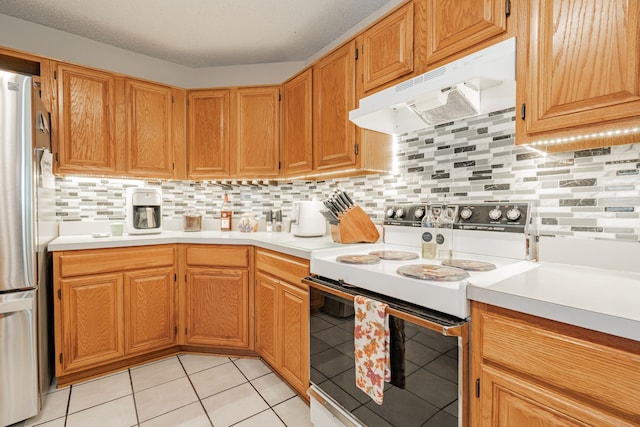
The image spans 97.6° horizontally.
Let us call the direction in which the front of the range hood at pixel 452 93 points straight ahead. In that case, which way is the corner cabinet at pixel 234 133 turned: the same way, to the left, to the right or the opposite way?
to the left

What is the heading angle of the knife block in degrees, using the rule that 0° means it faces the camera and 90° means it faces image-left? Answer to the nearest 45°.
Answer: approximately 90°

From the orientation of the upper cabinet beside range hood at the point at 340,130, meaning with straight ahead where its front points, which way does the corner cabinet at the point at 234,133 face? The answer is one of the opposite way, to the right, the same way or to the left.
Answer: to the left
